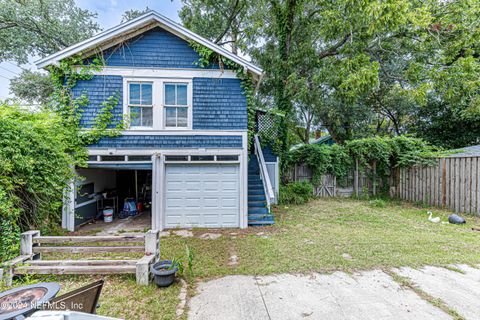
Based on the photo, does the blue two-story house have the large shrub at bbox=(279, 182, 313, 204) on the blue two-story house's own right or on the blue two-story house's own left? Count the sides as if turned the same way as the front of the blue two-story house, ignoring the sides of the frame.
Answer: on the blue two-story house's own left

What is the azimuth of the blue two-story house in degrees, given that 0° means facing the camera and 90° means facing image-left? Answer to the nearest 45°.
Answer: approximately 0°

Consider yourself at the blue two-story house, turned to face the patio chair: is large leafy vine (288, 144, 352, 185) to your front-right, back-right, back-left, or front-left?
back-left

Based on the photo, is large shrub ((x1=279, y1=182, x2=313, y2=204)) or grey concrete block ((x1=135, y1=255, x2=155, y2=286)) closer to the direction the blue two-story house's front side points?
the grey concrete block

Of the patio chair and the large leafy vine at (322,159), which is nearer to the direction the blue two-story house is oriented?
the patio chair

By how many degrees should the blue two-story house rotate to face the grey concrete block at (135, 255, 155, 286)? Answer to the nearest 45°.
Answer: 0° — it already faces it

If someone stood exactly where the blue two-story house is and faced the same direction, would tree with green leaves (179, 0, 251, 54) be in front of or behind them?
behind
